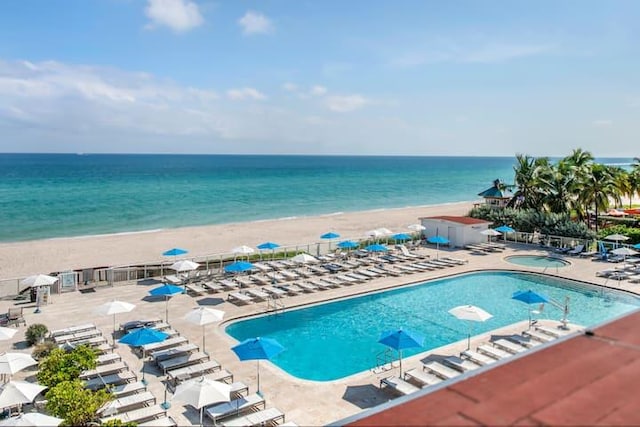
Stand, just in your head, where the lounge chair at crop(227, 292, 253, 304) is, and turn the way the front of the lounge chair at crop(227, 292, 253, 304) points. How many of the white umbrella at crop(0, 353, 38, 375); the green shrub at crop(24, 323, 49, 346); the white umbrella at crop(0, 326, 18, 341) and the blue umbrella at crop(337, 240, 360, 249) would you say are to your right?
3

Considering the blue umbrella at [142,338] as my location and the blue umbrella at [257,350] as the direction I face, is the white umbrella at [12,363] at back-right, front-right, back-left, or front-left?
back-right

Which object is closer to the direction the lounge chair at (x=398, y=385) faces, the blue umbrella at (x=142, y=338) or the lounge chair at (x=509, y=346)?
the lounge chair

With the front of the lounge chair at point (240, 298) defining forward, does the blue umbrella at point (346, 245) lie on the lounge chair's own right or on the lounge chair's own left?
on the lounge chair's own left

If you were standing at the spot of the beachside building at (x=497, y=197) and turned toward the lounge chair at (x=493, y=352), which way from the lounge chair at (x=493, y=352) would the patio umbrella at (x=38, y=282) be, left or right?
right
